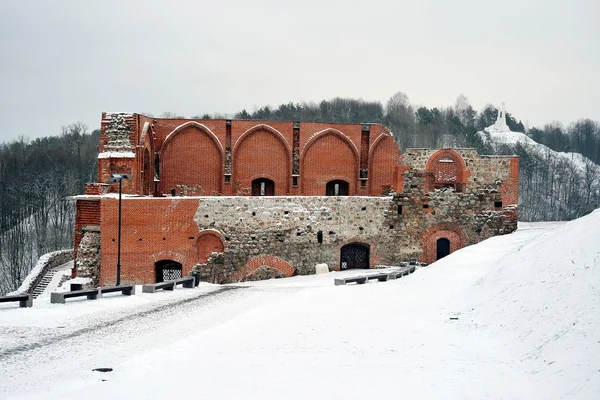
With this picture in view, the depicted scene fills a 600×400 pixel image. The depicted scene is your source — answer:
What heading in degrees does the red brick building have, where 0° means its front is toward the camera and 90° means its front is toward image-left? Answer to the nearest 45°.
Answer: approximately 0°
